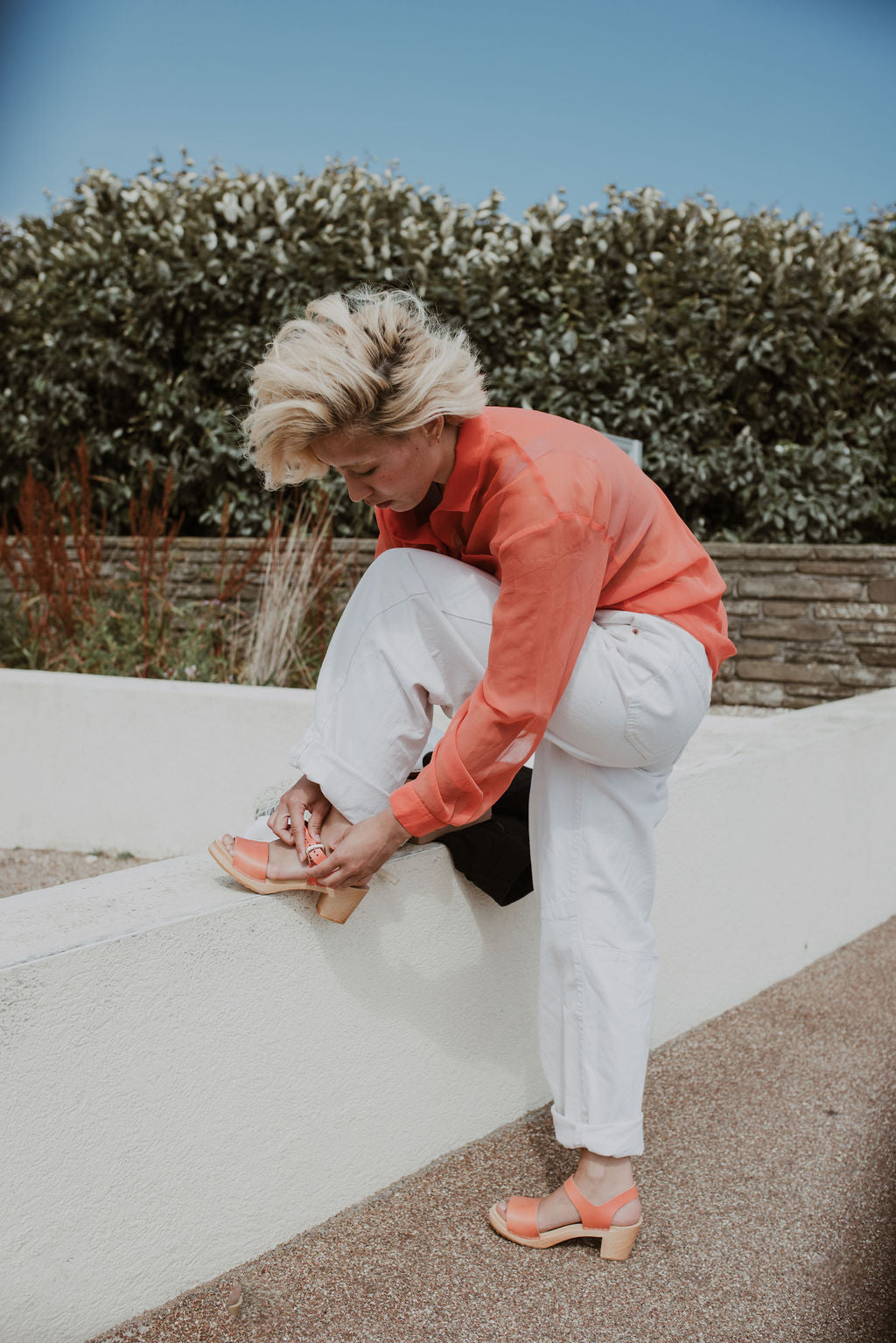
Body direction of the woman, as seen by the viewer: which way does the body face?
to the viewer's left

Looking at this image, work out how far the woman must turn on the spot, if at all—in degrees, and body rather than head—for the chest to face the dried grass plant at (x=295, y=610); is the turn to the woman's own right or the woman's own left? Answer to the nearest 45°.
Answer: approximately 90° to the woman's own right

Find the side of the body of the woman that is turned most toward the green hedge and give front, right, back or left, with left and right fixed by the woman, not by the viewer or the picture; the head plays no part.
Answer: right
